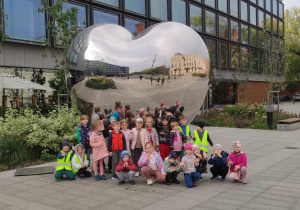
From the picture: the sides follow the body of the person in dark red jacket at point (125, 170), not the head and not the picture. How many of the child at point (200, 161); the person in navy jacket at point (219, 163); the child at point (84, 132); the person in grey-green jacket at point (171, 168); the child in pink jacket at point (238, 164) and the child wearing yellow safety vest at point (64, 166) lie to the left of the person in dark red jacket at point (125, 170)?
4

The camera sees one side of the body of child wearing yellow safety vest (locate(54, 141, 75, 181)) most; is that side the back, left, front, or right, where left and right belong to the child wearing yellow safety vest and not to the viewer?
front

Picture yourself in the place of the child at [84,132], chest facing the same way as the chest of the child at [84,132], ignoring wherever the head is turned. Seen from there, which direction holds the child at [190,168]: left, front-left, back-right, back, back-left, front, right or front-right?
front-left

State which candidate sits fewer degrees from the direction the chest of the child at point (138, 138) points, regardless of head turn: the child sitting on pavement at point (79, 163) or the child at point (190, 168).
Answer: the child

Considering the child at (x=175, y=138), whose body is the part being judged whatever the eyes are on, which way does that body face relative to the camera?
toward the camera

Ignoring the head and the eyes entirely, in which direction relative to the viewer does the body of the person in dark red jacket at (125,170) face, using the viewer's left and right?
facing the viewer

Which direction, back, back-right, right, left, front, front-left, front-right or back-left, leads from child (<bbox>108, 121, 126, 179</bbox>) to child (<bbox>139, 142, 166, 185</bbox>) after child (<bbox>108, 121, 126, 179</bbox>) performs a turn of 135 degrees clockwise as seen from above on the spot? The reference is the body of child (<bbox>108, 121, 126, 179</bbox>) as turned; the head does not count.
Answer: back

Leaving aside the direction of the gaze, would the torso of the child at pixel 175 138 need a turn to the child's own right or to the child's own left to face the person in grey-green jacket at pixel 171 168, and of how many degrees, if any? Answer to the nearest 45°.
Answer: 0° — they already face them
